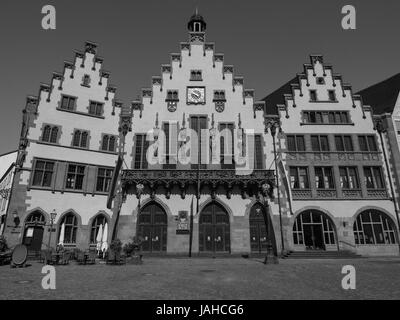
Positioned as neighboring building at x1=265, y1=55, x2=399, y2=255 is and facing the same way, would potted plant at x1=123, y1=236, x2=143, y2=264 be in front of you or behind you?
in front

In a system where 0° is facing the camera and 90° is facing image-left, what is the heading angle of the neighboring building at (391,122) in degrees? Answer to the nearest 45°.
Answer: approximately 45°

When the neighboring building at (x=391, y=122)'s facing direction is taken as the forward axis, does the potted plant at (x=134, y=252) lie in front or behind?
in front

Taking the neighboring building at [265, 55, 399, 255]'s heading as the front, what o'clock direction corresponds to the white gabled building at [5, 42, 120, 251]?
The white gabled building is roughly at 2 o'clock from the neighboring building.

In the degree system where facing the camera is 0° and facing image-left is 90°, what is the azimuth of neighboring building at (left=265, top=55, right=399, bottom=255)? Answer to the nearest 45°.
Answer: approximately 0°
